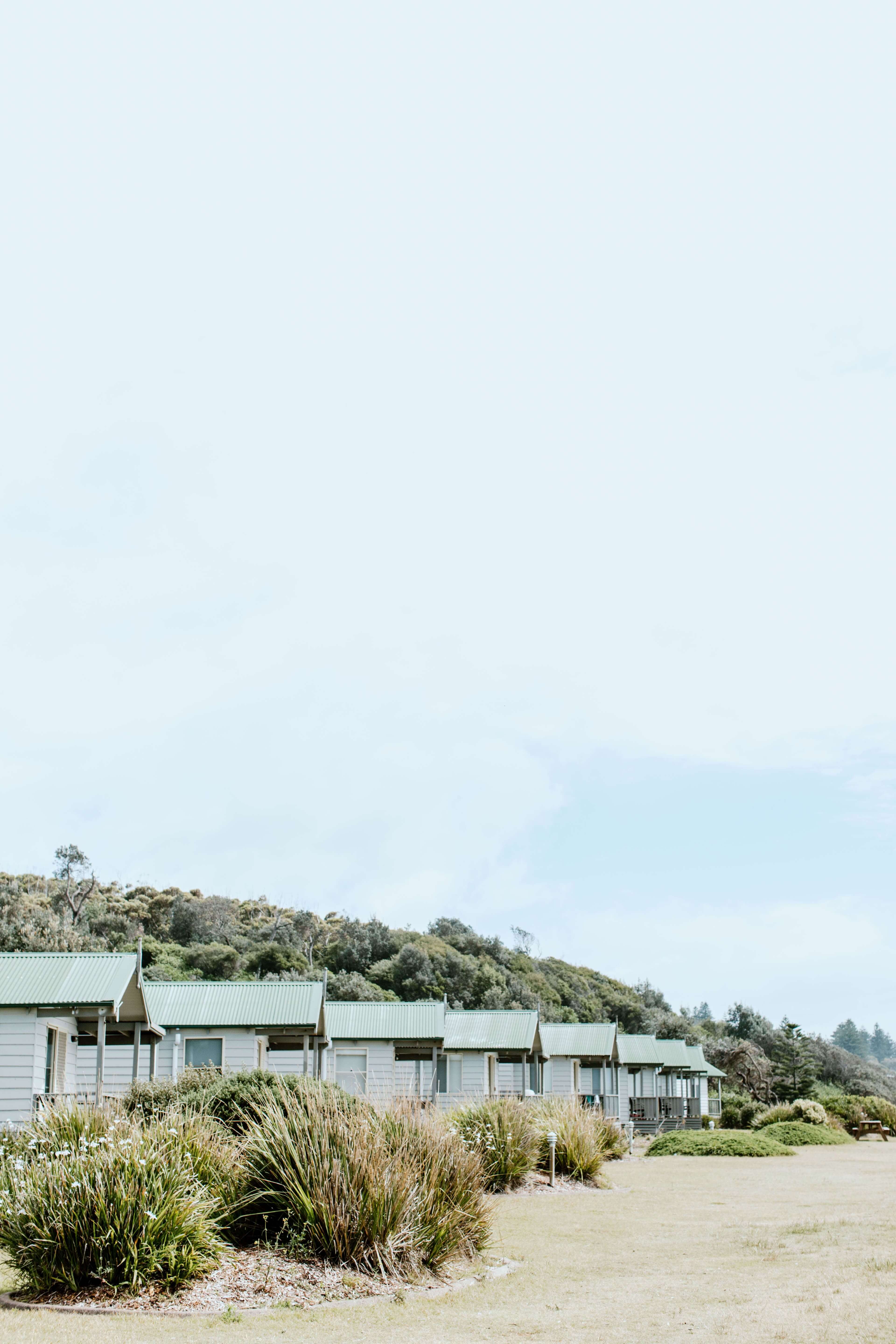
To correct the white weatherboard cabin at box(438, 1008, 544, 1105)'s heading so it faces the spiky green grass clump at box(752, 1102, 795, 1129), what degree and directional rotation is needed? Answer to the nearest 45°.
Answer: approximately 45° to its left

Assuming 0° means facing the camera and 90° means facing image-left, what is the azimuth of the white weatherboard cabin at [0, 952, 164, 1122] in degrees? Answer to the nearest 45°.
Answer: approximately 315°

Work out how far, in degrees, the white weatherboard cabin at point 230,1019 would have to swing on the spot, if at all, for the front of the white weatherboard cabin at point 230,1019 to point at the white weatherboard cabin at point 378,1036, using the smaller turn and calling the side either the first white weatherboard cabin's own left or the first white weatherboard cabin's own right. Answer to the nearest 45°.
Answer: approximately 45° to the first white weatherboard cabin's own left

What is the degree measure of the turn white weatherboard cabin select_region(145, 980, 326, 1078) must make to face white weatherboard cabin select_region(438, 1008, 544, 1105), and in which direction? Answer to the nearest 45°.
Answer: approximately 45° to its left

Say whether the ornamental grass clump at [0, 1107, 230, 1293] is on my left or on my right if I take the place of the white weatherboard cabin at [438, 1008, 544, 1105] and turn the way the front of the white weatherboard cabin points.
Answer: on my right
